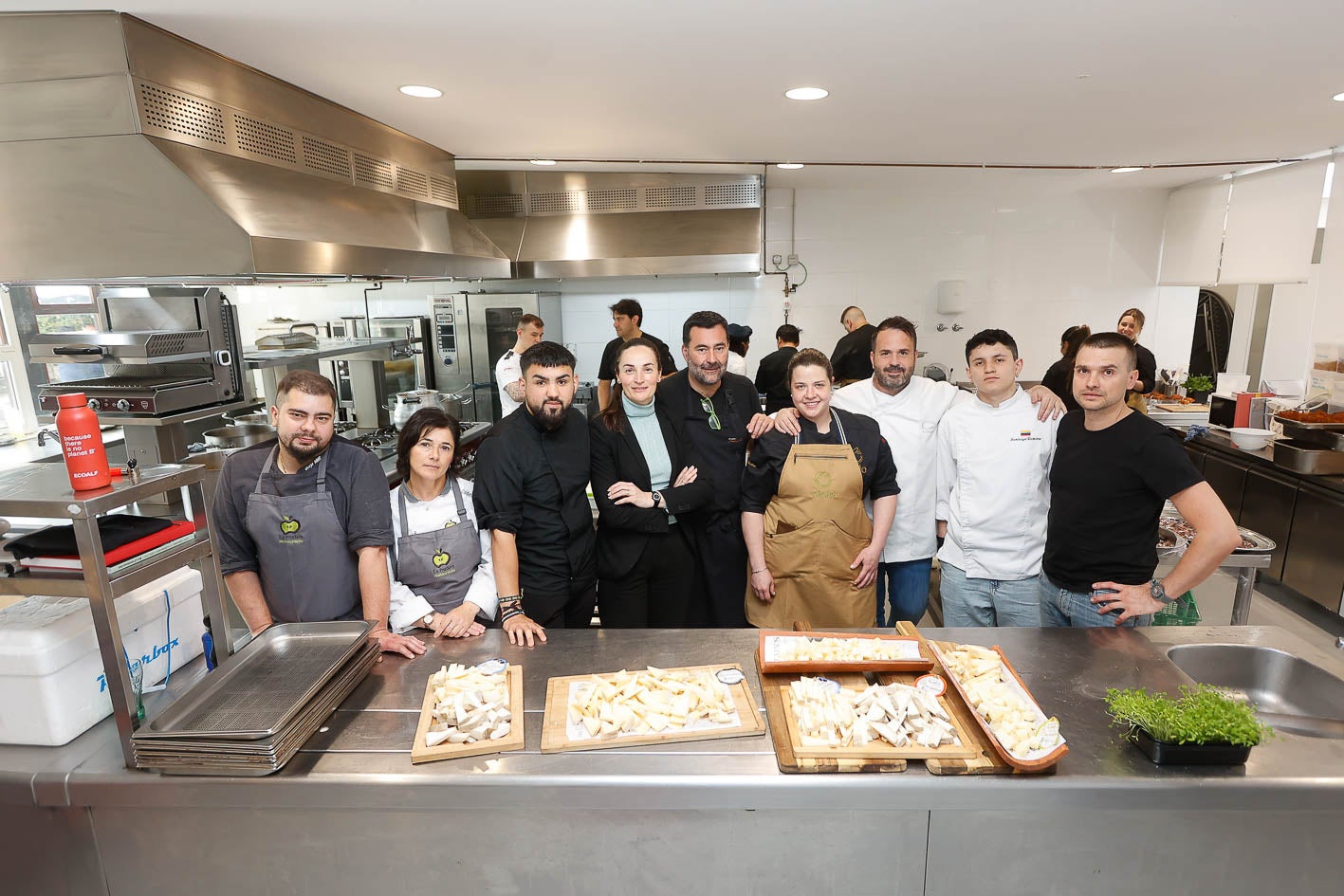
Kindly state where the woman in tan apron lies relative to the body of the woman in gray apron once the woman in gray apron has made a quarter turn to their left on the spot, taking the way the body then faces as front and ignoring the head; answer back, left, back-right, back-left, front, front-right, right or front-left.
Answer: front

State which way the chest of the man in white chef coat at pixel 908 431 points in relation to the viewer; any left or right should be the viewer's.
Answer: facing the viewer

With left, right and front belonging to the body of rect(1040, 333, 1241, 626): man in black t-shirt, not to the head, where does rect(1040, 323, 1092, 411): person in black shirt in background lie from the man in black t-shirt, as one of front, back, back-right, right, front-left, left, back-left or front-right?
back-right

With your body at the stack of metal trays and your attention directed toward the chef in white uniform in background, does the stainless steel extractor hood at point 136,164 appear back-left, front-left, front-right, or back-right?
front-left

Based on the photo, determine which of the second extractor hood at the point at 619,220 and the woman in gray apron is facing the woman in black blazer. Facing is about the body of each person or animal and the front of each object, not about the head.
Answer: the second extractor hood

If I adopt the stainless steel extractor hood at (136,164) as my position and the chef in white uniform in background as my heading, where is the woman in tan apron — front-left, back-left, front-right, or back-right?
front-right

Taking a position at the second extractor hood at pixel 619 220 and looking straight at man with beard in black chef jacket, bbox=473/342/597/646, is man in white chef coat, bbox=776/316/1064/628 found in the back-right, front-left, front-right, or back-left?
front-left

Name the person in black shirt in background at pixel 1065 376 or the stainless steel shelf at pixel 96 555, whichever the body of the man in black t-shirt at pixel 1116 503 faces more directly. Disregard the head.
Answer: the stainless steel shelf

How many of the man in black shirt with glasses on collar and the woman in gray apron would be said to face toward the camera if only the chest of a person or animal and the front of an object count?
2

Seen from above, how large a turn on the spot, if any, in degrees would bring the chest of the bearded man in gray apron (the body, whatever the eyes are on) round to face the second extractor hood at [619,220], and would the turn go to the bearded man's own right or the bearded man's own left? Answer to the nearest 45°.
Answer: approximately 135° to the bearded man's own left

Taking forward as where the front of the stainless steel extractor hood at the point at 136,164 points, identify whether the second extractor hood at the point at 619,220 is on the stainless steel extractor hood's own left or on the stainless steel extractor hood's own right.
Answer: on the stainless steel extractor hood's own left

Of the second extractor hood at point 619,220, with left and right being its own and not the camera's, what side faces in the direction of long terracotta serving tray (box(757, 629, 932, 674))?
front
